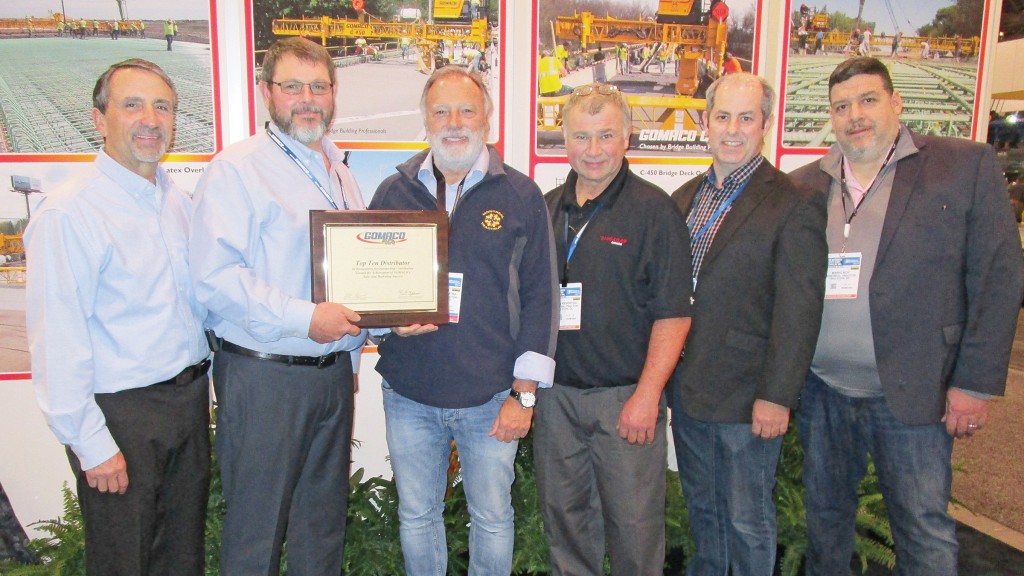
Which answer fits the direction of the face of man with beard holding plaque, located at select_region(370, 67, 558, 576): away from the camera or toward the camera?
toward the camera

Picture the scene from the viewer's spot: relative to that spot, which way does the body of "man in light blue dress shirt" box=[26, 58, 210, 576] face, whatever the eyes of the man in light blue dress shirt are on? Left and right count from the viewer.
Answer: facing the viewer and to the right of the viewer

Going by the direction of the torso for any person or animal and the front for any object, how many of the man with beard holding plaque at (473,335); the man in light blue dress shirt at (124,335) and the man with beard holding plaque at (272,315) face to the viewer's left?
0

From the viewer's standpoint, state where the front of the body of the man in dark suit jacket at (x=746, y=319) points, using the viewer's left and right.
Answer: facing the viewer and to the left of the viewer

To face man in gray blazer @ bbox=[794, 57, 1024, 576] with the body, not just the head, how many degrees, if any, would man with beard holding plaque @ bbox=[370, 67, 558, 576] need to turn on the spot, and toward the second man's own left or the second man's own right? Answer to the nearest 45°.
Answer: approximately 90° to the second man's own left

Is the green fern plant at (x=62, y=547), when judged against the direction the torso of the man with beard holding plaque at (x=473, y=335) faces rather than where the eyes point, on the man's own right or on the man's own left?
on the man's own right

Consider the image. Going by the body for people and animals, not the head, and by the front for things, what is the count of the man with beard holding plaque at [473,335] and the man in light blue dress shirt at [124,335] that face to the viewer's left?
0

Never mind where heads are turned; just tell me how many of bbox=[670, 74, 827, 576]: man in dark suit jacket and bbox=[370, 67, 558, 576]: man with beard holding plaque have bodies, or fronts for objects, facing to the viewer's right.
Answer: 0

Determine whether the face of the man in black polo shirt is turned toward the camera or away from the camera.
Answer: toward the camera

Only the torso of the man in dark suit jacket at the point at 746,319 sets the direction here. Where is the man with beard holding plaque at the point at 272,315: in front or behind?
in front

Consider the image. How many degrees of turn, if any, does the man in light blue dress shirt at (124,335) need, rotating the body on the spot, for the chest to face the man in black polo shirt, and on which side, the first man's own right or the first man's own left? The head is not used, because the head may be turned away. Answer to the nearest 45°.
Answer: approximately 45° to the first man's own left

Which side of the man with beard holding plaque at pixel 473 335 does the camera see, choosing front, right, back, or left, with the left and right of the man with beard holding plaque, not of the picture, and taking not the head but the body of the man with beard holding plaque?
front

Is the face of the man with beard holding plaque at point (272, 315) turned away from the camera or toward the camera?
toward the camera
